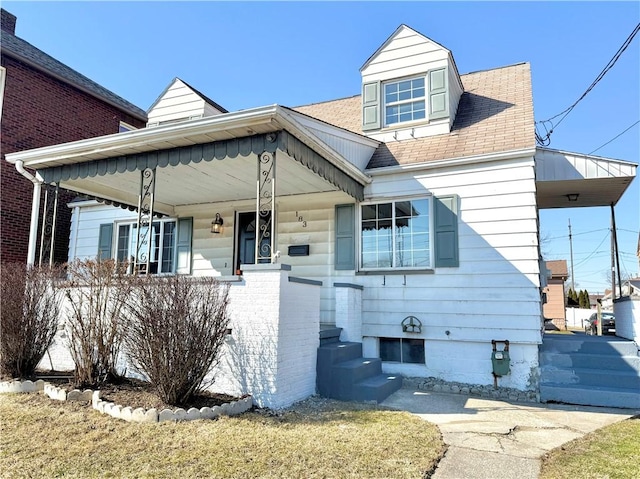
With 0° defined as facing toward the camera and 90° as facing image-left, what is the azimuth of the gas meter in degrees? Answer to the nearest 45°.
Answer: approximately 0°

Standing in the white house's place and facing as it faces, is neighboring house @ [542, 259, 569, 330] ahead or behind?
behind

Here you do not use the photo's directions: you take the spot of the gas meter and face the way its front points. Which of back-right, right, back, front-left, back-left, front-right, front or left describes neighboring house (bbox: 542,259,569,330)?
back

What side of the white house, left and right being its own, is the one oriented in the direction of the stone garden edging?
front

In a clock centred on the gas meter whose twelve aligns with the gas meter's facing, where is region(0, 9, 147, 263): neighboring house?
The neighboring house is roughly at 3 o'clock from the gas meter.

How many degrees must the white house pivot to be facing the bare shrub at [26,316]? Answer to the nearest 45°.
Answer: approximately 45° to its right

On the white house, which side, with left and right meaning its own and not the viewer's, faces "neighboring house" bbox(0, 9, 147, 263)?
right

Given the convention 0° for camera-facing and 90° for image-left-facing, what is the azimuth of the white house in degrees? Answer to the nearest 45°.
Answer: approximately 45°

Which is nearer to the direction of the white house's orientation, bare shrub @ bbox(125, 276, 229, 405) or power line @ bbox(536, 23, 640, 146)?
the bare shrub

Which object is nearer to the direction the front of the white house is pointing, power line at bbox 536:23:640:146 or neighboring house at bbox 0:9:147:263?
the neighboring house
